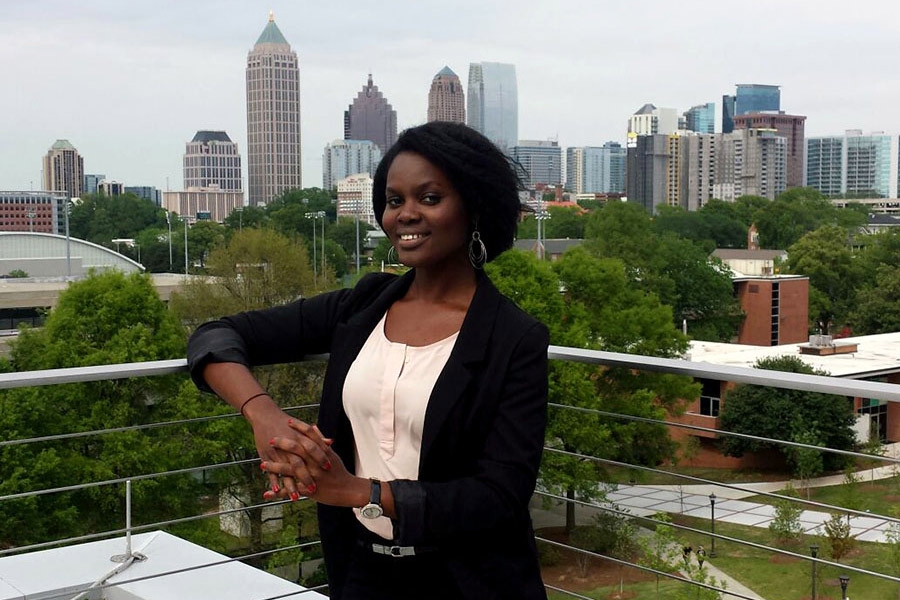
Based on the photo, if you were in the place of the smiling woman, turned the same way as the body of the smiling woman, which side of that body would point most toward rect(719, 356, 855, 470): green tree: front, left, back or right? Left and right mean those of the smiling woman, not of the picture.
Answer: back

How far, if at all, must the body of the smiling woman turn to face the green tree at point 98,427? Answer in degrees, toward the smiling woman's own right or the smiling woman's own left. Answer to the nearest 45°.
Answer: approximately 135° to the smiling woman's own right

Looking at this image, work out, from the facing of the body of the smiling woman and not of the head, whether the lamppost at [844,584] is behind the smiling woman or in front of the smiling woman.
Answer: behind

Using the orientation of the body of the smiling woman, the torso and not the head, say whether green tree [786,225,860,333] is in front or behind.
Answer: behind

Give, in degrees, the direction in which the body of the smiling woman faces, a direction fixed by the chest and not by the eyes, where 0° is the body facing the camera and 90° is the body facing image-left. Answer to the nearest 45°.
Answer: approximately 45°

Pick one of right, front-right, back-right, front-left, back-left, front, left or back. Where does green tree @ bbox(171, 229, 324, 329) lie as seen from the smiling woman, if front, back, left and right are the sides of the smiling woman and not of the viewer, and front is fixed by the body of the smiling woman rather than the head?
back-right

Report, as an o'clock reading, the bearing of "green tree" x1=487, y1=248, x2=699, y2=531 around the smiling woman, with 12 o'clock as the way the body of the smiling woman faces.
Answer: The green tree is roughly at 5 o'clock from the smiling woman.

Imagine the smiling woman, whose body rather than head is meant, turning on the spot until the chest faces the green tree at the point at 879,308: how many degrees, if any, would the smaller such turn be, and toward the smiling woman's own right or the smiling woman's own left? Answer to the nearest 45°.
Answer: approximately 180°
